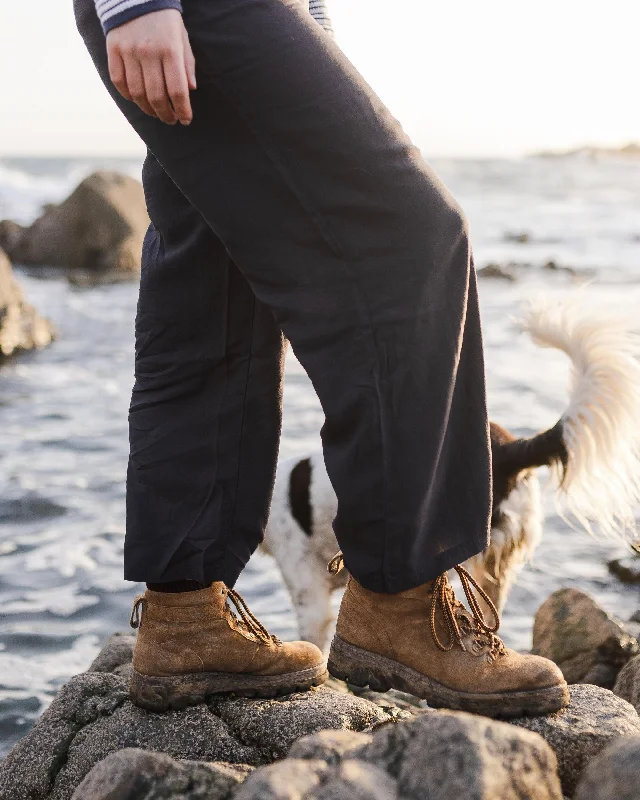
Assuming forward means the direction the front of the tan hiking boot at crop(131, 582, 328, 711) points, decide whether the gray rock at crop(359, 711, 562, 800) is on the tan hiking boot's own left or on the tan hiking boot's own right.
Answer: on the tan hiking boot's own right

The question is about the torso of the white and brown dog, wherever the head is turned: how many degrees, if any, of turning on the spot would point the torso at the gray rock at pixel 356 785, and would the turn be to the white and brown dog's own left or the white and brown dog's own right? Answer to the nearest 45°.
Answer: approximately 90° to the white and brown dog's own left

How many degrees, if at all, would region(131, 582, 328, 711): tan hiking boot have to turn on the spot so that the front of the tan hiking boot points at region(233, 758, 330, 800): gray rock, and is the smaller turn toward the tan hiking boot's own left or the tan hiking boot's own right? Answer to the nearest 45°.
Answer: approximately 90° to the tan hiking boot's own right

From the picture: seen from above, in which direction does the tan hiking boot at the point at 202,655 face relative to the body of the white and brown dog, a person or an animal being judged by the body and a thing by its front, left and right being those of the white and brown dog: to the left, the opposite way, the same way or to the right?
the opposite way

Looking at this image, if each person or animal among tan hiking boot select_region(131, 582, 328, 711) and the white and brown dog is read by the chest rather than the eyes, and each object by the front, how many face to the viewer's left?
1

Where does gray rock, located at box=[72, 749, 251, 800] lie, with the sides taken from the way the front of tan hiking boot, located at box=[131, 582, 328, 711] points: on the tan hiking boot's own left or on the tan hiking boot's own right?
on the tan hiking boot's own right

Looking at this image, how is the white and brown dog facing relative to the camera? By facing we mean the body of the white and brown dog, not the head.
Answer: to the viewer's left

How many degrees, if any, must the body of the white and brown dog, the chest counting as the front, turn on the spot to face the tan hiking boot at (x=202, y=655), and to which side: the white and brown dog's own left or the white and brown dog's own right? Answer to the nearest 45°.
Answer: approximately 45° to the white and brown dog's own left

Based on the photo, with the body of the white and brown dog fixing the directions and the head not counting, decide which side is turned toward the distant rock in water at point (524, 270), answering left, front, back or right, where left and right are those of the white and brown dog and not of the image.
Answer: right

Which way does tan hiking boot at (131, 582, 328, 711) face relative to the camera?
to the viewer's right

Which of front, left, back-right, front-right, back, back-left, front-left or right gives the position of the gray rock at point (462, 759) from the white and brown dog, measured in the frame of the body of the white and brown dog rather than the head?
left

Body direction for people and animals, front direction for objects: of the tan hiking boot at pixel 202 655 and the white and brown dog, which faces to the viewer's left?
the white and brown dog
